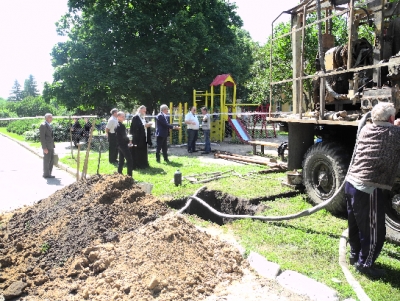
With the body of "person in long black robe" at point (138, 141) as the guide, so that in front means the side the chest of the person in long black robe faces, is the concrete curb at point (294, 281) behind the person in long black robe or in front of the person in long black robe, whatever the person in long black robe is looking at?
in front

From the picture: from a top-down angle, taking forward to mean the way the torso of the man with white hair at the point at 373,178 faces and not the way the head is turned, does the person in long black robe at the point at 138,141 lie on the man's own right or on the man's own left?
on the man's own left

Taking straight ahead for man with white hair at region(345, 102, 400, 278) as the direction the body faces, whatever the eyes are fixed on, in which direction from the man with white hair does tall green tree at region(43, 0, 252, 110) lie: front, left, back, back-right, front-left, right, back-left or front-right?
left

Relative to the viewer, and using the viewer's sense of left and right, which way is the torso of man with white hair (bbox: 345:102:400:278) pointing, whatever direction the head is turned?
facing away from the viewer and to the right of the viewer

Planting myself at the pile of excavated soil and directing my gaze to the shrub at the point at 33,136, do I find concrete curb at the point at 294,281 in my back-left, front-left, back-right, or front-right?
back-right

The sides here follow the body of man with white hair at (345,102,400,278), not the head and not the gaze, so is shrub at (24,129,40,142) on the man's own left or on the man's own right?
on the man's own left

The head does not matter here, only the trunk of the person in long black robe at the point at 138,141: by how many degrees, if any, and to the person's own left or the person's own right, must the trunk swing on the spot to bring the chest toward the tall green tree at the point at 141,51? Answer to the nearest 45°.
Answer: approximately 135° to the person's own left

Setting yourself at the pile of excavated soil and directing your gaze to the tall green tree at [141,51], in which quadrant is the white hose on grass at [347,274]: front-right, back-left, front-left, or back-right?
back-right
